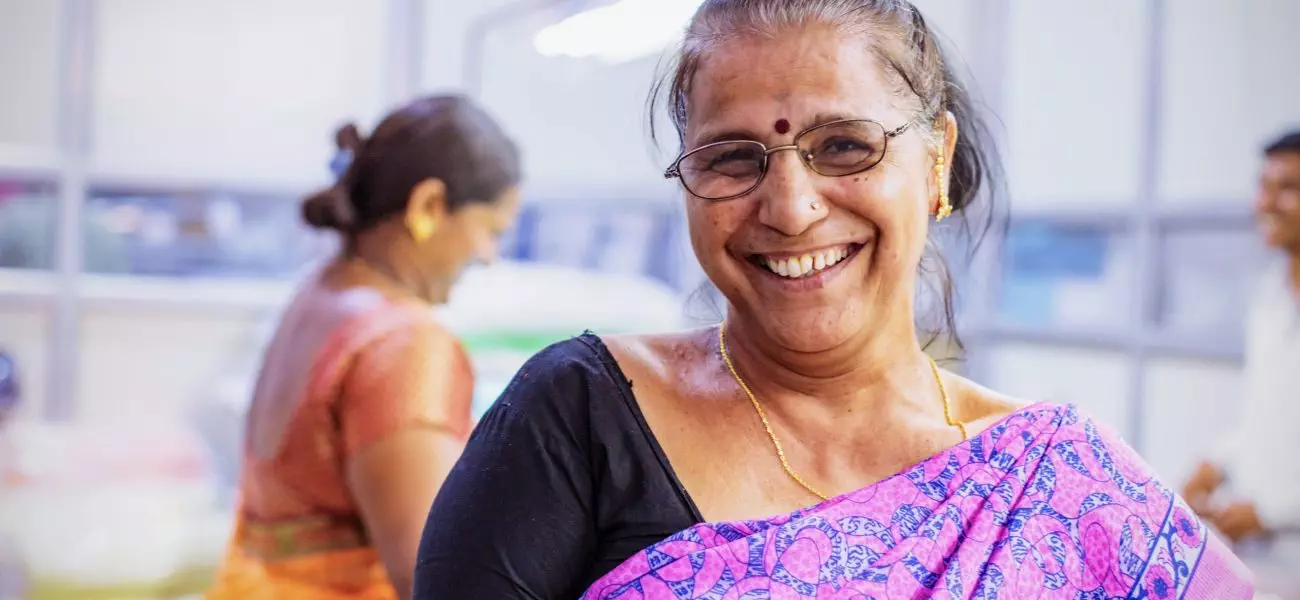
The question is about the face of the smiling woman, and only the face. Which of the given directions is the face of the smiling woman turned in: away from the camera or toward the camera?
toward the camera

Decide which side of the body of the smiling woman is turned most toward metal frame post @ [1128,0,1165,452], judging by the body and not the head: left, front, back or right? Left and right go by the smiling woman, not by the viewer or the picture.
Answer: back

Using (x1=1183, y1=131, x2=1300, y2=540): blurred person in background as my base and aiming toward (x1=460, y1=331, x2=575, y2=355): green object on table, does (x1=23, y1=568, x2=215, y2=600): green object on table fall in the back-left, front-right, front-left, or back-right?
front-left

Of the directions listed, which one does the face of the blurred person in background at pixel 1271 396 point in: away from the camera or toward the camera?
toward the camera

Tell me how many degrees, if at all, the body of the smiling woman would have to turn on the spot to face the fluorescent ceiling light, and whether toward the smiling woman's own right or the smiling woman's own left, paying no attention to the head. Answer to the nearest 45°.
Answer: approximately 180°

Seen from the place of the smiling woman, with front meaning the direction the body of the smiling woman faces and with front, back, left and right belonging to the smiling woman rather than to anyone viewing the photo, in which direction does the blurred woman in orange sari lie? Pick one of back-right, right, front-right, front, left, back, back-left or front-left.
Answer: back-right

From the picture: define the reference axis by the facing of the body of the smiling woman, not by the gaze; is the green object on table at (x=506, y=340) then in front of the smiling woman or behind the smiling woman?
behind

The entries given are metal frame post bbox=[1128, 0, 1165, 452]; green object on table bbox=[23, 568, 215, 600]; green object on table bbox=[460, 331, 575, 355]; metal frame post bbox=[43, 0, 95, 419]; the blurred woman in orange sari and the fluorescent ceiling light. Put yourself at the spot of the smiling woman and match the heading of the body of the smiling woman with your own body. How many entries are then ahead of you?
0

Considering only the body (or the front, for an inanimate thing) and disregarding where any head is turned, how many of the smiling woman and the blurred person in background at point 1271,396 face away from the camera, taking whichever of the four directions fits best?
0

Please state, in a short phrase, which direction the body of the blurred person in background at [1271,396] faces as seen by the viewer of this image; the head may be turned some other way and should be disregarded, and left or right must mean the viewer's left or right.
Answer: facing the viewer and to the left of the viewer

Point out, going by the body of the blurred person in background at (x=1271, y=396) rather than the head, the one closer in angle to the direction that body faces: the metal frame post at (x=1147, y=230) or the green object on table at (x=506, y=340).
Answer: the green object on table

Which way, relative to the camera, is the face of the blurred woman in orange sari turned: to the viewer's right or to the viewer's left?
to the viewer's right

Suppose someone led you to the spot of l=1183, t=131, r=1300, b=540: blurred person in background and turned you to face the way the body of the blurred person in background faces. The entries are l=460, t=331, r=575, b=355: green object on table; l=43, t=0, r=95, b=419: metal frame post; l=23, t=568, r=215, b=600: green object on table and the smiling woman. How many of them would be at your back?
0

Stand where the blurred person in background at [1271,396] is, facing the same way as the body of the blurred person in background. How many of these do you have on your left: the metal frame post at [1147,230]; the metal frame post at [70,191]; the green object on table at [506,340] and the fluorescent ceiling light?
0

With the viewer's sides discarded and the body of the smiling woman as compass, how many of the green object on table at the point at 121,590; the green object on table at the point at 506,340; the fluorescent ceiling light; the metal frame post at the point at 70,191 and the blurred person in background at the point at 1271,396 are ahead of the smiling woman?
0

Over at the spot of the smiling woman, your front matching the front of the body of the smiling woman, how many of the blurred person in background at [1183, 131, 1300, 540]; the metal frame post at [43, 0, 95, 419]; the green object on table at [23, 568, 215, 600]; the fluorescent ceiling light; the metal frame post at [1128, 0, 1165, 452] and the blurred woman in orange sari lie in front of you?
0

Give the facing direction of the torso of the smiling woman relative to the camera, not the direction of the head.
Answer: toward the camera
